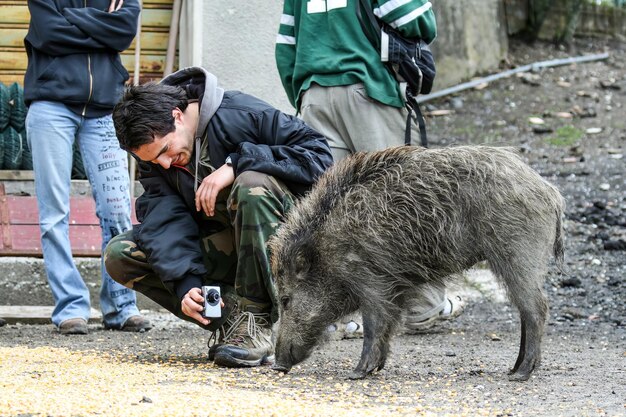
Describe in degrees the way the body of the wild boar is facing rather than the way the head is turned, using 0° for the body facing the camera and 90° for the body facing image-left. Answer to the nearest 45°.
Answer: approximately 90°

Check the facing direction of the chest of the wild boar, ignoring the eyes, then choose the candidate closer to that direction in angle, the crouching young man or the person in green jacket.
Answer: the crouching young man
